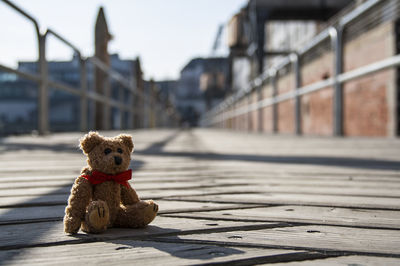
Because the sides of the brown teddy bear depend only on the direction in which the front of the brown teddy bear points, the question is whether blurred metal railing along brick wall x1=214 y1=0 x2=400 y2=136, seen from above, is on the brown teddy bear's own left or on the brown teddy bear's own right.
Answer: on the brown teddy bear's own left

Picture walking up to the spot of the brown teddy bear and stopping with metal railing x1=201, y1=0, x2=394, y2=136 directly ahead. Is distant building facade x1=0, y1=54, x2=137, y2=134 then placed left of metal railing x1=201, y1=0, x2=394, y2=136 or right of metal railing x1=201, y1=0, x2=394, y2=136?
left

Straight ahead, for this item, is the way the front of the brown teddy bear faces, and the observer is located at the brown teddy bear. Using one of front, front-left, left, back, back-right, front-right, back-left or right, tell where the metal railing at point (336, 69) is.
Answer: left

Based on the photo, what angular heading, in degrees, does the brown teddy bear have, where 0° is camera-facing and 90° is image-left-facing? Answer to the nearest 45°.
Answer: approximately 315°

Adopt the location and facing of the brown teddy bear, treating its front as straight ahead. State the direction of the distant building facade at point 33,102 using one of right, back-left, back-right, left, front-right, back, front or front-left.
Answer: back-left
